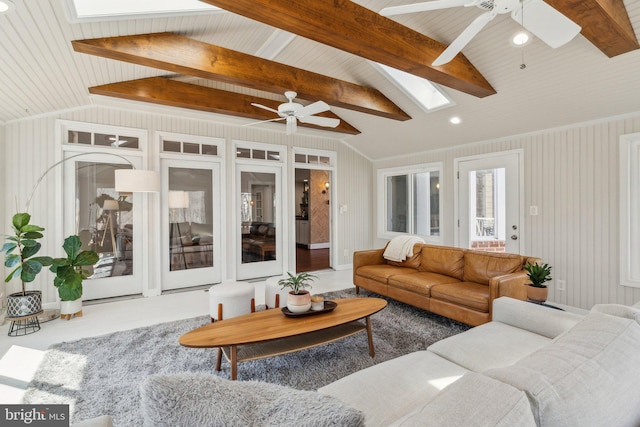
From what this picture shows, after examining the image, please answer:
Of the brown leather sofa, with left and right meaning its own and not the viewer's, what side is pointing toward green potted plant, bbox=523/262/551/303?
left

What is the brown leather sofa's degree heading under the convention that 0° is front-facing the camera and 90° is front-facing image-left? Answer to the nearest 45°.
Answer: approximately 45°

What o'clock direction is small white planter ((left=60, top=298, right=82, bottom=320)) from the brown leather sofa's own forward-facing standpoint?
The small white planter is roughly at 1 o'clock from the brown leather sofa.

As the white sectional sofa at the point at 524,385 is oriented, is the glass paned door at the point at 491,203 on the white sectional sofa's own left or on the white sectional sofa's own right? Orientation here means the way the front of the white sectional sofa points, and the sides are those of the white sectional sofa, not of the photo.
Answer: on the white sectional sofa's own right

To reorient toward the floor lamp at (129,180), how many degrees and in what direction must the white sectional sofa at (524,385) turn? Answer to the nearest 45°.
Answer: approximately 45° to its left

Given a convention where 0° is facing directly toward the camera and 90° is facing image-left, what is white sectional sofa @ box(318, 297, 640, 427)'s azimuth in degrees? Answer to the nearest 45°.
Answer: approximately 135°

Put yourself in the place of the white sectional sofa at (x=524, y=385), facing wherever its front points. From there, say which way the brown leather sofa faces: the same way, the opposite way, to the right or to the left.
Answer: to the left
